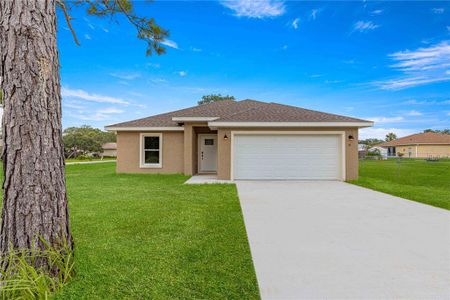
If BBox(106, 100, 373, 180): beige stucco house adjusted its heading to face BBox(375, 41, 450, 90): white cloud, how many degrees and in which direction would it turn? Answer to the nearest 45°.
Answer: approximately 135° to its left

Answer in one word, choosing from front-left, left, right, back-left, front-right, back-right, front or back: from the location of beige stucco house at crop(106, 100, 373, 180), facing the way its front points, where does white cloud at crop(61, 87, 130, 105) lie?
back-right

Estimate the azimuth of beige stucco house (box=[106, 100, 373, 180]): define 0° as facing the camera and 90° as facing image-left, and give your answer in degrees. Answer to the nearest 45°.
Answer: approximately 0°

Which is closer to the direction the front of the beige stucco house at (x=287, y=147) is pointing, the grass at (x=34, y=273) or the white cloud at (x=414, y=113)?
the grass
